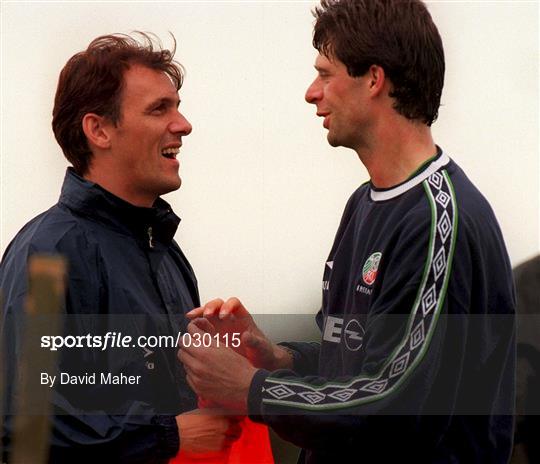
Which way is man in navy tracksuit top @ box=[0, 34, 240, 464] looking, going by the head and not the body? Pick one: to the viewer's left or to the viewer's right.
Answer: to the viewer's right

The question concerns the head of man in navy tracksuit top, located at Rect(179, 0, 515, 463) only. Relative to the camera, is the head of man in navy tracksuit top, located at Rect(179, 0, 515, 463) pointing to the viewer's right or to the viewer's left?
to the viewer's left

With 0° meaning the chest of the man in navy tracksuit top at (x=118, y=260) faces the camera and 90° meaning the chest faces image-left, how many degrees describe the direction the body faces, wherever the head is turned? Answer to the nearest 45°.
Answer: approximately 315°

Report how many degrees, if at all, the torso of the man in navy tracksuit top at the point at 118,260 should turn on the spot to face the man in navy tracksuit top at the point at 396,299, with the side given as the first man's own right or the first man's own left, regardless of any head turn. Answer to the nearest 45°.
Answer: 0° — they already face them
